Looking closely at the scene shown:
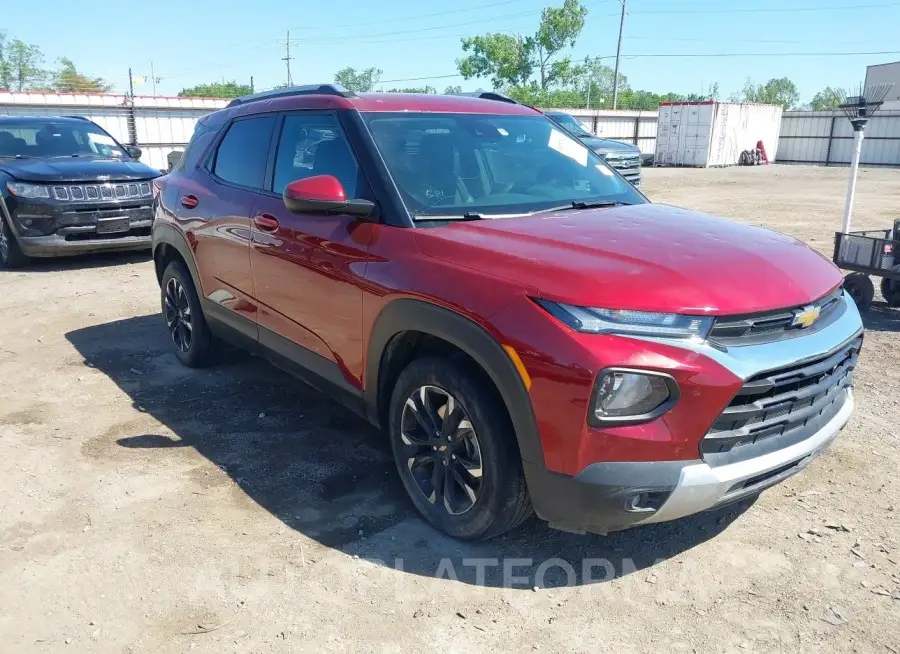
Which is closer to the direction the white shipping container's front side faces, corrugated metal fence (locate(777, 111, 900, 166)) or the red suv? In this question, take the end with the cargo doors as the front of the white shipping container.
the red suv

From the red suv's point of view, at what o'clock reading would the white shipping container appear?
The white shipping container is roughly at 8 o'clock from the red suv.

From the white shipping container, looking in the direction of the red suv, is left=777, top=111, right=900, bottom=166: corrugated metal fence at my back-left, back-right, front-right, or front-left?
back-left

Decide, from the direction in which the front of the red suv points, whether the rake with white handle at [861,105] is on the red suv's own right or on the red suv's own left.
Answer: on the red suv's own left

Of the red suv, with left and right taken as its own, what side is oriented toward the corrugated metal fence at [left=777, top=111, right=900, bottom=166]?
left

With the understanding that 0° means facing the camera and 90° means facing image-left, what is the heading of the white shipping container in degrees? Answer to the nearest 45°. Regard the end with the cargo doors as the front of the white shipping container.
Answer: approximately 45°

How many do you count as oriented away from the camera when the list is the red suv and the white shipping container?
0

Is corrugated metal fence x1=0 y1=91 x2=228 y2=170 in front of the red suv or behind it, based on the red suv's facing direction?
behind

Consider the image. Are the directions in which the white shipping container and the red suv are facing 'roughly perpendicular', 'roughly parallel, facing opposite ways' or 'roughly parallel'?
roughly perpendicular
